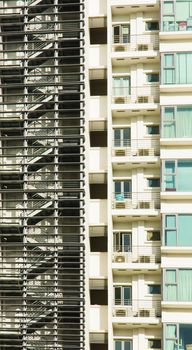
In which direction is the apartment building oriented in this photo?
toward the camera

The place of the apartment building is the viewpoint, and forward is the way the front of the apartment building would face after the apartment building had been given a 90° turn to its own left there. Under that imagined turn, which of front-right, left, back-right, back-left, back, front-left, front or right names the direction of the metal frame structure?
back
